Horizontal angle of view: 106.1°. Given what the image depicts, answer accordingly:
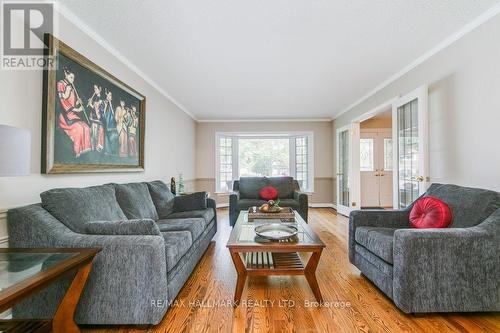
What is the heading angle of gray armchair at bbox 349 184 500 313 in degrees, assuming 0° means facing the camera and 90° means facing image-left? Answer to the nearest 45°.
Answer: approximately 45°

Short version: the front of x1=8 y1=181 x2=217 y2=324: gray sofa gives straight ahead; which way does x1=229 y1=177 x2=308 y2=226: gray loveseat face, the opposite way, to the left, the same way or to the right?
to the right

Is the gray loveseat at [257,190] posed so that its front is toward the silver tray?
yes

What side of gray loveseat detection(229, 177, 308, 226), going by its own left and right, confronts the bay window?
back

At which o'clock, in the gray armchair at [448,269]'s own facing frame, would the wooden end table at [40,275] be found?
The wooden end table is roughly at 12 o'clock from the gray armchair.

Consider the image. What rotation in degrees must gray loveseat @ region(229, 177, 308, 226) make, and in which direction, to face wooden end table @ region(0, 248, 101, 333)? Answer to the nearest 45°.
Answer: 0° — it already faces it
